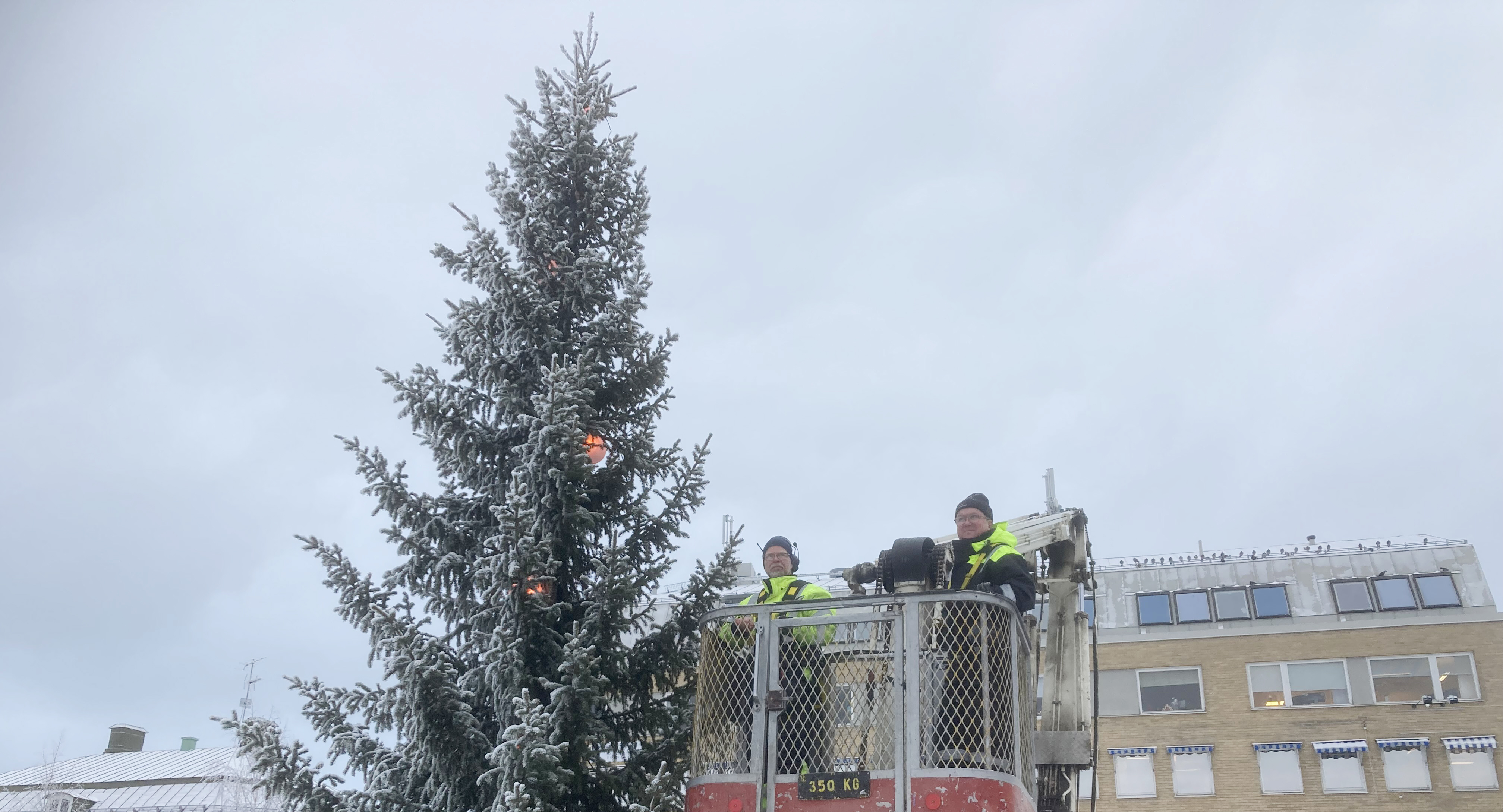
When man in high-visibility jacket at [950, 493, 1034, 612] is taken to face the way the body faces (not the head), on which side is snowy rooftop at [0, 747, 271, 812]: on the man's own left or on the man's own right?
on the man's own right

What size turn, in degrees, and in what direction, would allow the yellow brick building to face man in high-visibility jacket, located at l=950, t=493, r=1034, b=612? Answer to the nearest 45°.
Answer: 0° — it already faces them

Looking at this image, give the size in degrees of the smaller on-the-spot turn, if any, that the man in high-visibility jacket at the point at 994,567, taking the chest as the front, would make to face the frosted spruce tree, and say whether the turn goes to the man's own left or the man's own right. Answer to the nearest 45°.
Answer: approximately 45° to the man's own right

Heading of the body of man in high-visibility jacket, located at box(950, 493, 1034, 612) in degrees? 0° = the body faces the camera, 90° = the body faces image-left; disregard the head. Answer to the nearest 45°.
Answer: approximately 45°

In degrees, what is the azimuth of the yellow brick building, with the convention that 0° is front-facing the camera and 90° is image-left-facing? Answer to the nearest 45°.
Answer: approximately 0°

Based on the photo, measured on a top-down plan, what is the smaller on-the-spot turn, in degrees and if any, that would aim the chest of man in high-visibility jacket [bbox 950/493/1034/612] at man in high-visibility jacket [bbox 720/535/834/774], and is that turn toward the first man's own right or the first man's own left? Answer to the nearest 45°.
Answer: approximately 45° to the first man's own right

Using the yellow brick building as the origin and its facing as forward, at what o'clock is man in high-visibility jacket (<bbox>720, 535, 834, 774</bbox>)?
The man in high-visibility jacket is roughly at 12 o'clock from the yellow brick building.

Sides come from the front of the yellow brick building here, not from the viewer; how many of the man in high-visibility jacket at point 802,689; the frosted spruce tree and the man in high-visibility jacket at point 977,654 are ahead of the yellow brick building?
3

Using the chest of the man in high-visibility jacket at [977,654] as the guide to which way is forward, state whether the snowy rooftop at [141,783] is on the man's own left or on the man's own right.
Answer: on the man's own right

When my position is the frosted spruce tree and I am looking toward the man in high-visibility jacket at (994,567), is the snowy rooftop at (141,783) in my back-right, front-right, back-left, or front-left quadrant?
back-left

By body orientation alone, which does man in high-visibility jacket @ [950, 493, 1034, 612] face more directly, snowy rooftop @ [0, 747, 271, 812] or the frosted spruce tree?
the frosted spruce tree
